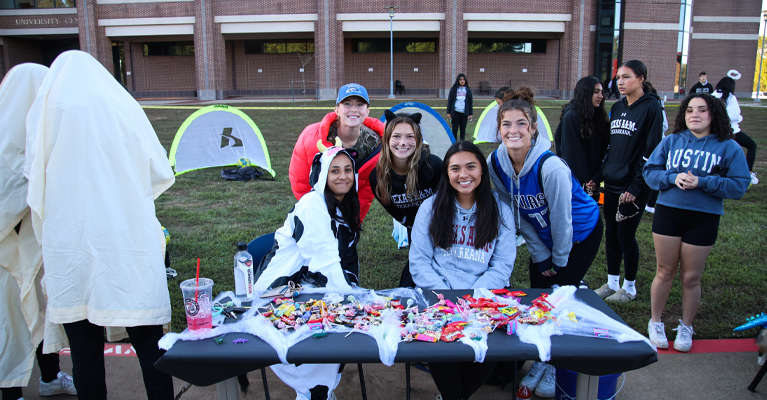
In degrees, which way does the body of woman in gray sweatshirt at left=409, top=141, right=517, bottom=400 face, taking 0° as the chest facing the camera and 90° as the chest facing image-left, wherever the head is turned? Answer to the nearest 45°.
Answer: approximately 0°

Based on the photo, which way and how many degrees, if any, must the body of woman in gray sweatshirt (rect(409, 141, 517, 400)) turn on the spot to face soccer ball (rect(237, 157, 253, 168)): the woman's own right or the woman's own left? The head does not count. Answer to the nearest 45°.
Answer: approximately 135° to the woman's own right

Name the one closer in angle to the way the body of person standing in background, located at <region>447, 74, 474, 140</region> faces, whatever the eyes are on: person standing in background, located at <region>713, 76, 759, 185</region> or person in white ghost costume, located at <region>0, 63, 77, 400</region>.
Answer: the person in white ghost costume

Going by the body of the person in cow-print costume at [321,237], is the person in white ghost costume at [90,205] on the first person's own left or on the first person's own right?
on the first person's own right

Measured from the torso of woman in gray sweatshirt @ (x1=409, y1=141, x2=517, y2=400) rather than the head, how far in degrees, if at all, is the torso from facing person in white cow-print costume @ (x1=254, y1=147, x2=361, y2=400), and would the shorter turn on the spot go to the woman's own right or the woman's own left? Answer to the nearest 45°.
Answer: approximately 90° to the woman's own right

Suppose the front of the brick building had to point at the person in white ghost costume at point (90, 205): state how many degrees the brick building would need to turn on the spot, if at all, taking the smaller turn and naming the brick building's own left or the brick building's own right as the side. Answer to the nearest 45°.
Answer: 0° — it already faces them

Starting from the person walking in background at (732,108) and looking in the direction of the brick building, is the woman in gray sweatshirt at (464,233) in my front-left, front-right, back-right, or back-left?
back-left
